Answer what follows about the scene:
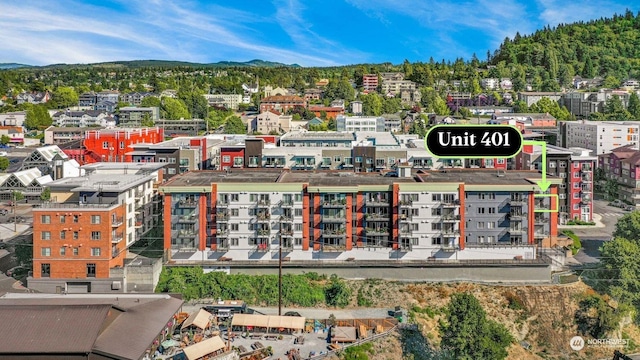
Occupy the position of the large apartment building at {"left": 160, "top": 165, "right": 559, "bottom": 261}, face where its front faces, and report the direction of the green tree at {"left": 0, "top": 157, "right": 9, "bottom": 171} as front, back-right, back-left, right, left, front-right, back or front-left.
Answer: back-right

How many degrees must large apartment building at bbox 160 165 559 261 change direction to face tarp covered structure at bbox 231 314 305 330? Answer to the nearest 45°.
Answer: approximately 45° to its right

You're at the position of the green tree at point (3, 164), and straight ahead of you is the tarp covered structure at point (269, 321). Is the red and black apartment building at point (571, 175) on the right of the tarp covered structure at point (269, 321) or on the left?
left

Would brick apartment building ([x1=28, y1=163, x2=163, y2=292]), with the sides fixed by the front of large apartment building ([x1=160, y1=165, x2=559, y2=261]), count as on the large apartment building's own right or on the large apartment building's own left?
on the large apartment building's own right

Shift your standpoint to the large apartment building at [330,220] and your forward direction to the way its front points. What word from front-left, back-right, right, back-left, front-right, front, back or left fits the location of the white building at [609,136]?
back-left

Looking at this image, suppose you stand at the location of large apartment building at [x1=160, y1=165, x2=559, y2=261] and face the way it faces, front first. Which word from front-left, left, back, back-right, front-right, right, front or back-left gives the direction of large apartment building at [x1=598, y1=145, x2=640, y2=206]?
back-left

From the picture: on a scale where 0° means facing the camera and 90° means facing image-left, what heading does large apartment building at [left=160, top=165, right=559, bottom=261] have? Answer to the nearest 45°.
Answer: approximately 0°

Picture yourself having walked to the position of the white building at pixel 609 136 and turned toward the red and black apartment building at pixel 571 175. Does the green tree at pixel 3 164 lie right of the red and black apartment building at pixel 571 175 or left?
right

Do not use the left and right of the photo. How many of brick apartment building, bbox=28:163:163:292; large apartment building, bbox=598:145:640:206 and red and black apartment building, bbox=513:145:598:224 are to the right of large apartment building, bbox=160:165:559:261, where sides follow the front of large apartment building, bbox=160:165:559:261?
1

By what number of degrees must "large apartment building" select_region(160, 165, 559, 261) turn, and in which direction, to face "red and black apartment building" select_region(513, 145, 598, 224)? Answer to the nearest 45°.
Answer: approximately 135° to its left

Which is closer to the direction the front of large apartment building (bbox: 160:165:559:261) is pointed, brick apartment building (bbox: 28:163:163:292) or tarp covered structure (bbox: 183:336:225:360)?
the tarp covered structure

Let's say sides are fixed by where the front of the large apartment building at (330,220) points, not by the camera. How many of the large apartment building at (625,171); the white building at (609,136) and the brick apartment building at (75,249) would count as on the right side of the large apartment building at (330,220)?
1

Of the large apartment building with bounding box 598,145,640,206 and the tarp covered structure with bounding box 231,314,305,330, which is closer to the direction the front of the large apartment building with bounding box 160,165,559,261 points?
the tarp covered structure
